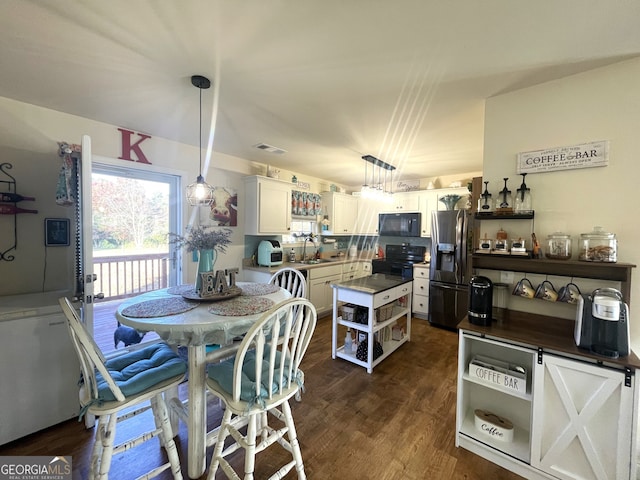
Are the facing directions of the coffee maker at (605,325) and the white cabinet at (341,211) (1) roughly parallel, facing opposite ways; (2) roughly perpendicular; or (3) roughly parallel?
roughly perpendicular

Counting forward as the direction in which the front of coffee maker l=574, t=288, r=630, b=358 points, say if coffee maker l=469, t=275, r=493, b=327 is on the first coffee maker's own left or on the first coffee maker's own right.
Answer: on the first coffee maker's own right

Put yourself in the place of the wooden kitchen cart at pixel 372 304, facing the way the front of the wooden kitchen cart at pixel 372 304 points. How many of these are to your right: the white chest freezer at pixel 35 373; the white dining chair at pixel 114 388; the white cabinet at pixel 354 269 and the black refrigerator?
2

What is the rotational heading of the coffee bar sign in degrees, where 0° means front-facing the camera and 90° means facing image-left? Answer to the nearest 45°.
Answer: approximately 45°

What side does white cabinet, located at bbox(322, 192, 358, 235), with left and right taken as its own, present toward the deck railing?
right

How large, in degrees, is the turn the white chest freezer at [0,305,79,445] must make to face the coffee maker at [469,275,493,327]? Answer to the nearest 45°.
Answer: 0° — it already faces it

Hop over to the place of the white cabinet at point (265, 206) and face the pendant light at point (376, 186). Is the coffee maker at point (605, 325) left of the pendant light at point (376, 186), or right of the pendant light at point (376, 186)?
right

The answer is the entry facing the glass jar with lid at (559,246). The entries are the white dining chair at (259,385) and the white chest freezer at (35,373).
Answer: the white chest freezer
